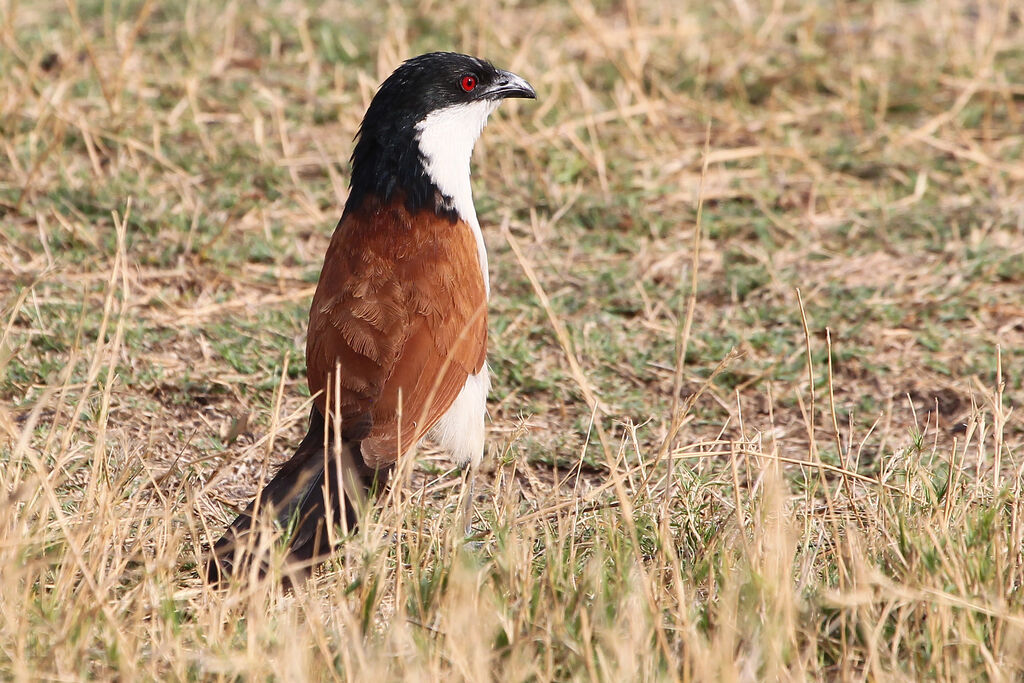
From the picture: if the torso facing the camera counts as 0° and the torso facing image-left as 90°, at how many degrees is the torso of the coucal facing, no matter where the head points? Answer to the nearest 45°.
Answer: approximately 225°
